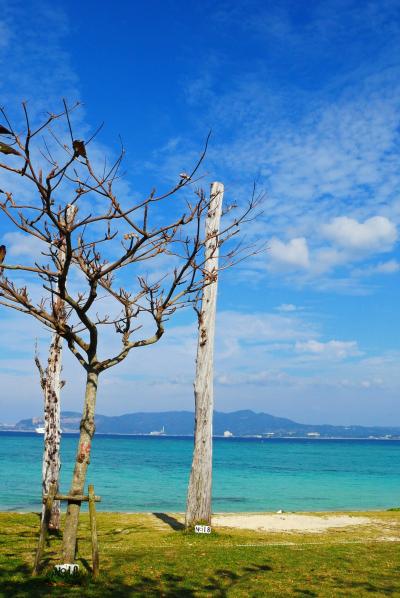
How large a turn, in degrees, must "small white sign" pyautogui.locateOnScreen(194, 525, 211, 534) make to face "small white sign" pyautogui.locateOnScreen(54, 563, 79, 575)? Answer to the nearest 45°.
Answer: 0° — it already faces it

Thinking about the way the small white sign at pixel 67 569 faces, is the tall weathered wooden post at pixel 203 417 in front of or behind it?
behind

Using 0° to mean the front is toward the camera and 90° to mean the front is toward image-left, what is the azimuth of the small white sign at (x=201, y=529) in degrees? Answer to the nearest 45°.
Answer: approximately 0°

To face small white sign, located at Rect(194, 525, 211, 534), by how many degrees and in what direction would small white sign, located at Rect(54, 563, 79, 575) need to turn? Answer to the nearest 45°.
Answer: approximately 135° to its left

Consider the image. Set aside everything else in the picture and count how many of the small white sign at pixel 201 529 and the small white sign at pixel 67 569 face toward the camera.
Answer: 2

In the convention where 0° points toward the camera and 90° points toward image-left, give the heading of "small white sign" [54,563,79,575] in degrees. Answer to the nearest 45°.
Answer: approximately 0°
